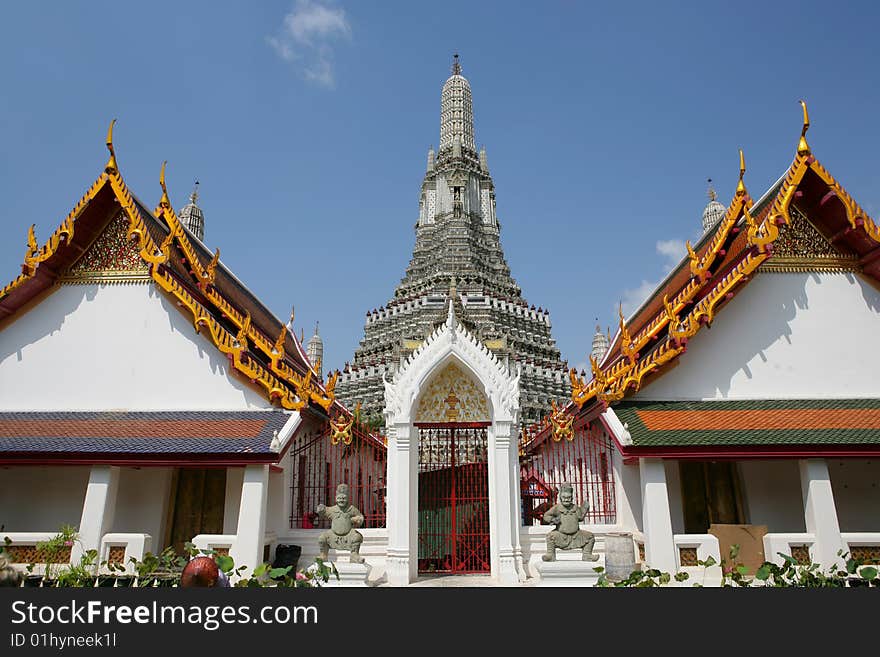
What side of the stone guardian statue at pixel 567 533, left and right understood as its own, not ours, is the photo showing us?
front

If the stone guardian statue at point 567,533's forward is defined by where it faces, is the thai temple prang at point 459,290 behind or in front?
behind

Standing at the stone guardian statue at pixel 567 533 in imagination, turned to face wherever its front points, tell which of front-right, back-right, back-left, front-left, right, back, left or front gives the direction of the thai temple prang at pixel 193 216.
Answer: back-right

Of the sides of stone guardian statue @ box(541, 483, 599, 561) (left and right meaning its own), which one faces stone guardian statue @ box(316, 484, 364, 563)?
right

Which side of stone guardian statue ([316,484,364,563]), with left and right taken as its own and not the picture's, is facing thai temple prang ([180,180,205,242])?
back

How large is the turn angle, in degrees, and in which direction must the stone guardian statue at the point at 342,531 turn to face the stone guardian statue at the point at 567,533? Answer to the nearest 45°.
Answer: approximately 90° to its left

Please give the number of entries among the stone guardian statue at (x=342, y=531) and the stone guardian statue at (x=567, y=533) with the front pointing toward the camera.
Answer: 2

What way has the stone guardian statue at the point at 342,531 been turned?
toward the camera

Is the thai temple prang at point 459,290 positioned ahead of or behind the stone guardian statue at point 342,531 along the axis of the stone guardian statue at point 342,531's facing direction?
behind

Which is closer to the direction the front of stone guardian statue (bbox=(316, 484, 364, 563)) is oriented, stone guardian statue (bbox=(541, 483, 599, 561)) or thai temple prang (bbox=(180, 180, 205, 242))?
the stone guardian statue

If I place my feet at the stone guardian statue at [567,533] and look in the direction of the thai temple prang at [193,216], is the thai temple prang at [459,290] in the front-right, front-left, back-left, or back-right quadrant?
front-right
